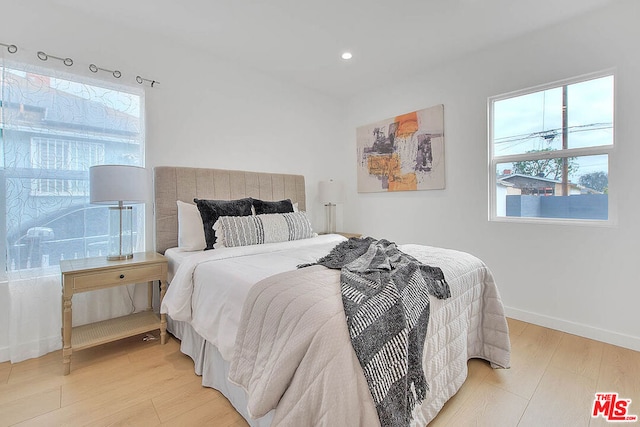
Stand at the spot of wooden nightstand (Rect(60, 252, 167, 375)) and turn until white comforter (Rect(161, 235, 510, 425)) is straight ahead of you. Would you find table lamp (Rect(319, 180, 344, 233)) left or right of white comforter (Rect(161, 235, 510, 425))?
left

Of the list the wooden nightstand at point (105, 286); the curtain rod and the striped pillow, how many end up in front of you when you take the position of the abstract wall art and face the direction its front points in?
3

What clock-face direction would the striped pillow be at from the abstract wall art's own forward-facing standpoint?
The striped pillow is roughly at 12 o'clock from the abstract wall art.

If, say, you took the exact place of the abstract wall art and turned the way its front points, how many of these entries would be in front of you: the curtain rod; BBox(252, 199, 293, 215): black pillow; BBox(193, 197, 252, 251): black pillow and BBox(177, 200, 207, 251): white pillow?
4

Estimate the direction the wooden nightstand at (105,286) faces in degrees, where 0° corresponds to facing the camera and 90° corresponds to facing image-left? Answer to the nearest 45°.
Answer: approximately 315°

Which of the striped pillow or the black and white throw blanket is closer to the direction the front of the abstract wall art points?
the striped pillow

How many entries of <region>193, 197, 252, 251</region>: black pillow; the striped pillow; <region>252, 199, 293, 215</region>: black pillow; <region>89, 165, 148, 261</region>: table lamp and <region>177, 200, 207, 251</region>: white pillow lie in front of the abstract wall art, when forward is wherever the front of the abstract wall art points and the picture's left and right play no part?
5

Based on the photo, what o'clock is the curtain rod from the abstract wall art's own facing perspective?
The curtain rod is roughly at 12 o'clock from the abstract wall art.

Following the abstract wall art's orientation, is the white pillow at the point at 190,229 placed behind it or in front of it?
in front

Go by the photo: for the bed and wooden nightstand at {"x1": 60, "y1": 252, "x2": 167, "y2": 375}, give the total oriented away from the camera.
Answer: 0

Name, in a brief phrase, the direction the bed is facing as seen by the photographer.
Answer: facing the viewer and to the right of the viewer

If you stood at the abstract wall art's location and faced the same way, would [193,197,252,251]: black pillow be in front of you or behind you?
in front

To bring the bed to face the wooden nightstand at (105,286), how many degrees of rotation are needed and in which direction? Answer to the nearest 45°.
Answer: approximately 135° to its right

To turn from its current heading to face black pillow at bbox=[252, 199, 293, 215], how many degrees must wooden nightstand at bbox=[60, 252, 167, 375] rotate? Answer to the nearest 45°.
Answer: approximately 45° to its left
